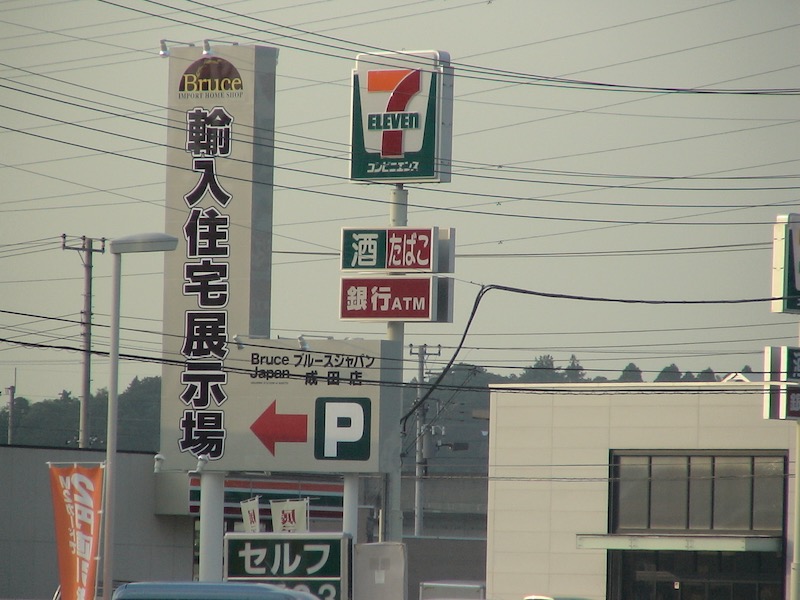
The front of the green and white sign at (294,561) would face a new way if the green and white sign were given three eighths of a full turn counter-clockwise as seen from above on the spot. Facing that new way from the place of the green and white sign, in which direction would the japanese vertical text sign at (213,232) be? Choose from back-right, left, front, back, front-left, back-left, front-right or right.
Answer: front-left

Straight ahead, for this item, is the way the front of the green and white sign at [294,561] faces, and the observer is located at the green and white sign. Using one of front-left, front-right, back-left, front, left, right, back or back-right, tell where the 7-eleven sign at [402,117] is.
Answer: back

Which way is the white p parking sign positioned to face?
toward the camera

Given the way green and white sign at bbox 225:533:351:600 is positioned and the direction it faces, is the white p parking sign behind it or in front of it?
behind

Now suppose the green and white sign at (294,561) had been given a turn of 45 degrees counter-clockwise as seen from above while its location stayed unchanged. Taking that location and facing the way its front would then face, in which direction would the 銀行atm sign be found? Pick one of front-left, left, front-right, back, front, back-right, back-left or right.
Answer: back-left

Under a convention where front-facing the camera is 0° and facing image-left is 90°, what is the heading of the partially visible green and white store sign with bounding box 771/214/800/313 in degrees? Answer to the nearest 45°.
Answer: approximately 315°

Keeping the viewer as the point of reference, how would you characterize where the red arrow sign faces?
facing the viewer

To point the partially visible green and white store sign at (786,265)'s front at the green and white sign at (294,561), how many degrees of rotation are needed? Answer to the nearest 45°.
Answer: approximately 45° to its right

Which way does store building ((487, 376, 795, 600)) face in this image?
toward the camera

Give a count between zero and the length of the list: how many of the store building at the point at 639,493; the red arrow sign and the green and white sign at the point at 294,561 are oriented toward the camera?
3

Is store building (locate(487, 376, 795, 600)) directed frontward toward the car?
yes
